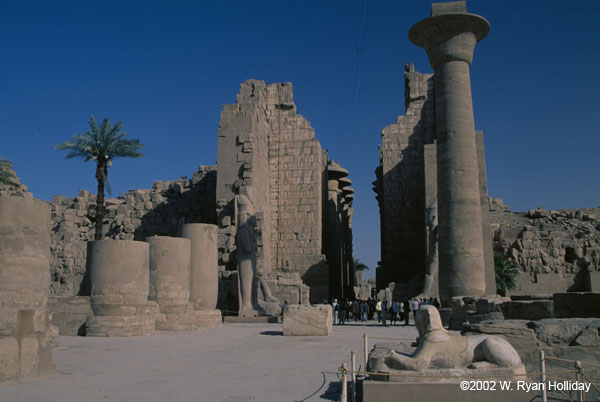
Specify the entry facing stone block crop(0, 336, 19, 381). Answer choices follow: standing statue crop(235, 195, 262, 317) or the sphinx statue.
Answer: the sphinx statue

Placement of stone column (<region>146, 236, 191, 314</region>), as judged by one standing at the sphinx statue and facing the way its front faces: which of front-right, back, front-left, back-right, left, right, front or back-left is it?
front-right

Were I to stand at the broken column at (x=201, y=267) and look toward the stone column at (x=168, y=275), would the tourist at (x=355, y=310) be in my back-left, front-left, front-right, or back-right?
back-left

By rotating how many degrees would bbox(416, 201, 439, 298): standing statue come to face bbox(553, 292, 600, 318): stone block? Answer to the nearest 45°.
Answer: approximately 90° to its left

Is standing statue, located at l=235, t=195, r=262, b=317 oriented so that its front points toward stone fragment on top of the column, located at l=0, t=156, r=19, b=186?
no

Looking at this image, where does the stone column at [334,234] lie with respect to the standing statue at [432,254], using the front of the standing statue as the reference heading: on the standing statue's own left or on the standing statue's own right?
on the standing statue's own right

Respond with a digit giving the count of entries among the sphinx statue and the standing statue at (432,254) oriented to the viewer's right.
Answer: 0

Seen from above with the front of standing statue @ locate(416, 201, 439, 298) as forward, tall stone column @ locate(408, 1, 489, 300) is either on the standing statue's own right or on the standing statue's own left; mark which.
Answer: on the standing statue's own left

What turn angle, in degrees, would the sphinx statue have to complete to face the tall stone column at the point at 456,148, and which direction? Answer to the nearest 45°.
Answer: approximately 90° to its right

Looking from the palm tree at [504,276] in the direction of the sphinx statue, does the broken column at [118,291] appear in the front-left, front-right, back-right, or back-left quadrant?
front-right

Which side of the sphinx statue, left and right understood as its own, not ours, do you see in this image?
left
